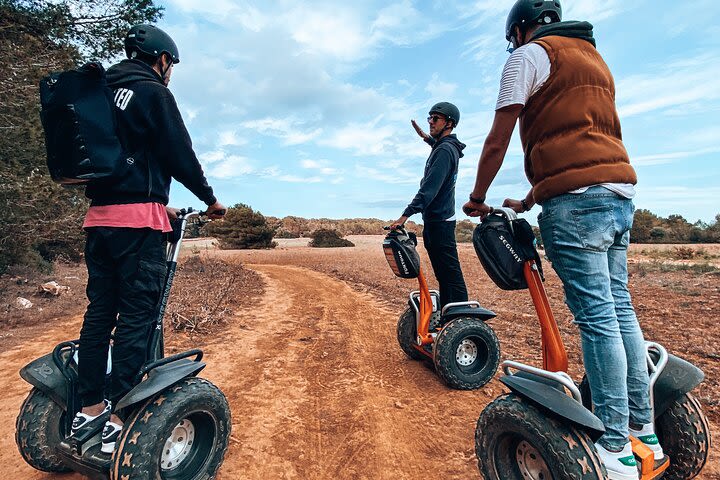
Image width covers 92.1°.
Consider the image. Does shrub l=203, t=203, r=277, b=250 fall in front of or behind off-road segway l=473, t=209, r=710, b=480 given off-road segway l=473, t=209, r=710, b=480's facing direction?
in front

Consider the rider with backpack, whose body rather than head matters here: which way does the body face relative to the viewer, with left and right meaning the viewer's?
facing away from the viewer and to the right of the viewer

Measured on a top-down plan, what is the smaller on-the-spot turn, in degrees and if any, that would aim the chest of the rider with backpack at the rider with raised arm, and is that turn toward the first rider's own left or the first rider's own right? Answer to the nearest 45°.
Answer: approximately 45° to the first rider's own right

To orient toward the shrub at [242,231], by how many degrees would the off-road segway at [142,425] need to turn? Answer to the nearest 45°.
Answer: approximately 45° to its left

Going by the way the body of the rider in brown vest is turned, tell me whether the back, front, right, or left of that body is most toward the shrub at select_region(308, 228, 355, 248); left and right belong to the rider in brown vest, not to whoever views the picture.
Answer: front

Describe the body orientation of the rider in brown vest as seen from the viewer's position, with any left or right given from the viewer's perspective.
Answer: facing away from the viewer and to the left of the viewer

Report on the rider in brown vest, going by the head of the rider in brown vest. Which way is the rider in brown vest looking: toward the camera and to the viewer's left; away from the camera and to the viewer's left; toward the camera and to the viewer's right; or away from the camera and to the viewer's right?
away from the camera and to the viewer's left

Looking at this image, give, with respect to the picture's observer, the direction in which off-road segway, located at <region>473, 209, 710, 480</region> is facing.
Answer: facing away from the viewer and to the left of the viewer

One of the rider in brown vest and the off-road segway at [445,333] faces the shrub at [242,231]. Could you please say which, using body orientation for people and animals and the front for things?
the rider in brown vest

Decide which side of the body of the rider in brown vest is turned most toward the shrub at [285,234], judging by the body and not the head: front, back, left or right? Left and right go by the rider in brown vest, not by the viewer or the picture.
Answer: front

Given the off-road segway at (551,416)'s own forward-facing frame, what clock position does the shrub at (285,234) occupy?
The shrub is roughly at 12 o'clock from the off-road segway.

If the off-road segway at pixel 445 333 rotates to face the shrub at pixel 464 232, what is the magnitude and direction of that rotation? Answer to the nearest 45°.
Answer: approximately 135° to its right

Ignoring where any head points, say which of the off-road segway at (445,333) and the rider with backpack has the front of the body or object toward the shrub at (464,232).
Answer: the rider with backpack

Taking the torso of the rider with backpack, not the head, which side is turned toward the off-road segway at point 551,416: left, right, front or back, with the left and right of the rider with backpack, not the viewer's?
right

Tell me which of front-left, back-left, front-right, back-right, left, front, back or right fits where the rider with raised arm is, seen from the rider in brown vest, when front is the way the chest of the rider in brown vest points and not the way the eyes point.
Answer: front

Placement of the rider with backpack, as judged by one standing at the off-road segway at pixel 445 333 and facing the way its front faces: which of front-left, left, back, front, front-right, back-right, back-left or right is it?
front

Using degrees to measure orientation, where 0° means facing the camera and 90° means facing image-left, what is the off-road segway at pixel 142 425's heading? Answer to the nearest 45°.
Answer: approximately 225°

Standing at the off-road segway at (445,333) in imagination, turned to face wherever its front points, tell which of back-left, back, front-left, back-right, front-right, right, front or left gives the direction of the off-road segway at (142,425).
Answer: front

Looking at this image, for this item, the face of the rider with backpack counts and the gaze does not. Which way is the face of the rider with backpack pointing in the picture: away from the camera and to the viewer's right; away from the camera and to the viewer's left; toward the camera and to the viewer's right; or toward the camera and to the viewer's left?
away from the camera and to the viewer's right
